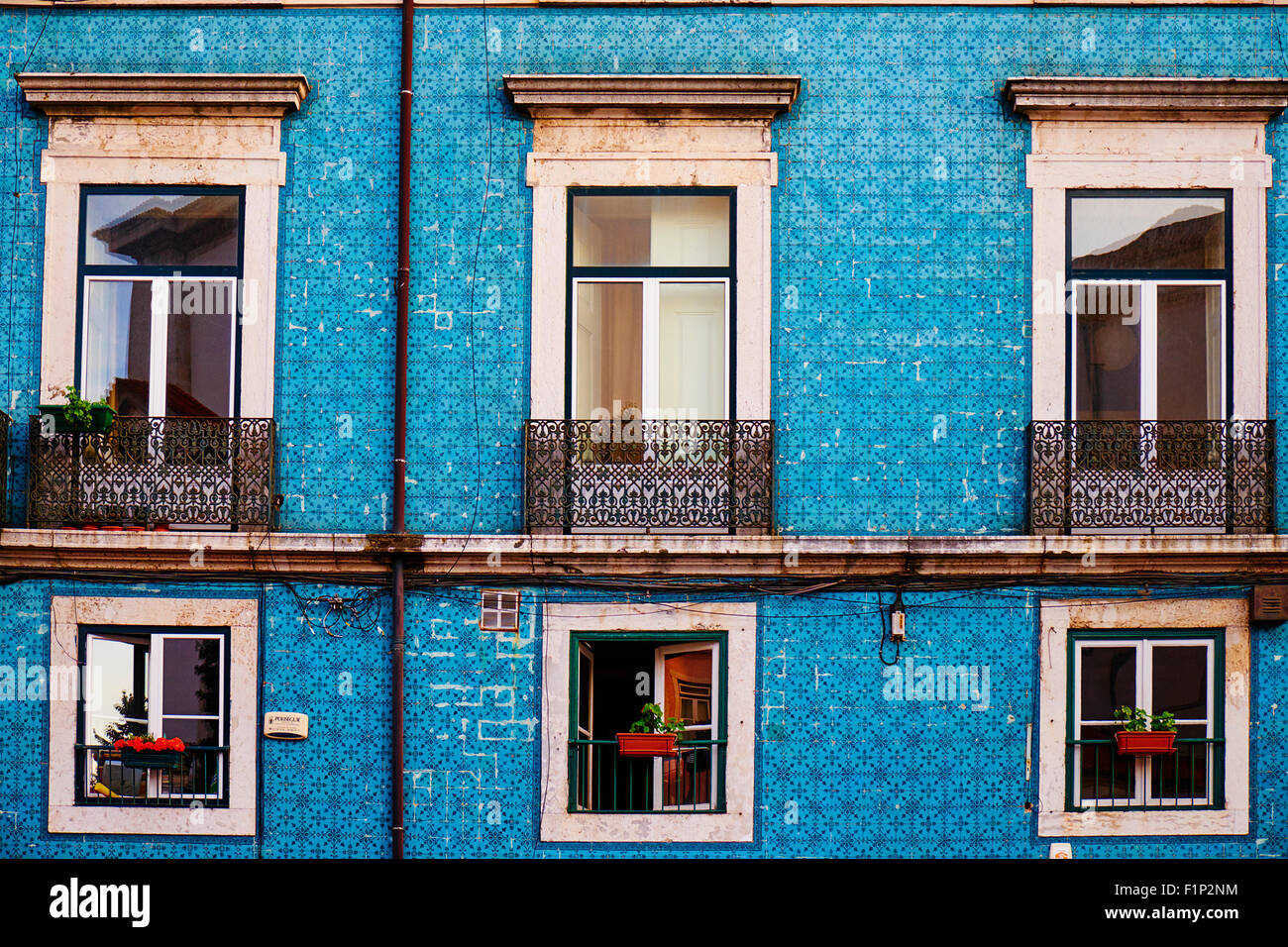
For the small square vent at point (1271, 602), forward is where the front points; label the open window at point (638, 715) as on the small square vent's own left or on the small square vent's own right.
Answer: on the small square vent's own right

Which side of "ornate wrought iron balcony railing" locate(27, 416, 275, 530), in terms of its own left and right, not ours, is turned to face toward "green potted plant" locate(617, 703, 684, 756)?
left

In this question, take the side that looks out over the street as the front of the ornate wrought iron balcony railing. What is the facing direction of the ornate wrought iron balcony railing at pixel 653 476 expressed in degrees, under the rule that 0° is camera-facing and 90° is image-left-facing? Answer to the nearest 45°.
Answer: approximately 0°

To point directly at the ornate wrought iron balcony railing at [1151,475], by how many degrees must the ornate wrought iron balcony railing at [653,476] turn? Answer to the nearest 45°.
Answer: approximately 90° to its left

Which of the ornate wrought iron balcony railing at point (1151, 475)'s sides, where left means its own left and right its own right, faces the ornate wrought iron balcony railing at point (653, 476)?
right

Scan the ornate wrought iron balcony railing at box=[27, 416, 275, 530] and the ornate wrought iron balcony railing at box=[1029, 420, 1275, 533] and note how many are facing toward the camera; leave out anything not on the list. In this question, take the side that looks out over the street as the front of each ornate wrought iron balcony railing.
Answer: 2

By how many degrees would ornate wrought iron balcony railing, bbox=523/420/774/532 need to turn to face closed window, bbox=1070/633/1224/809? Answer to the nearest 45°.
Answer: approximately 90° to its left

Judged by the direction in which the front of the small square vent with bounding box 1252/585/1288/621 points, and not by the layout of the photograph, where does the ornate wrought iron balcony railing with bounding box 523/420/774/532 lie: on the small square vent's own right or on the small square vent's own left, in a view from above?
on the small square vent's own right

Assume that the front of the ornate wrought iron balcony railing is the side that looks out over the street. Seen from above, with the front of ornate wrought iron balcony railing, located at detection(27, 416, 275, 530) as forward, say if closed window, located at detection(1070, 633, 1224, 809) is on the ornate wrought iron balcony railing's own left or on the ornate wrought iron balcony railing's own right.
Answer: on the ornate wrought iron balcony railing's own left

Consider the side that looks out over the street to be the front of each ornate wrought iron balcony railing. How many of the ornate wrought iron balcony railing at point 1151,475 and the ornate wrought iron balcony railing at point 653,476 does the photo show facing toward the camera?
2

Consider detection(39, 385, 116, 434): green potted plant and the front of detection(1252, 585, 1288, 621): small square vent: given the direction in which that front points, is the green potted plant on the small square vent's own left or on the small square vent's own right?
on the small square vent's own right
